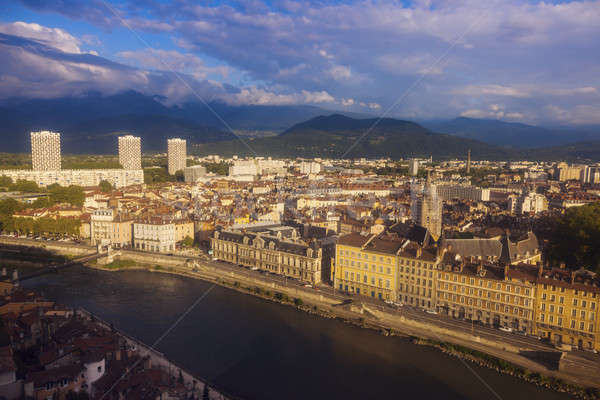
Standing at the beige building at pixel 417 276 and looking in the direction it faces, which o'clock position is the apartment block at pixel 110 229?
The apartment block is roughly at 2 o'clock from the beige building.

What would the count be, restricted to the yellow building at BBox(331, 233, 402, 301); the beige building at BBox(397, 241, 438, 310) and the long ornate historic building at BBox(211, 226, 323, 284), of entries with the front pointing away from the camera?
0

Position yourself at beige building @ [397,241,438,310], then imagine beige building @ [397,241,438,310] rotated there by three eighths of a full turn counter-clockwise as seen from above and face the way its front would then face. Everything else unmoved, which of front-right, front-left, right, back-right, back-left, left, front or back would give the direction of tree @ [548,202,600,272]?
front-left

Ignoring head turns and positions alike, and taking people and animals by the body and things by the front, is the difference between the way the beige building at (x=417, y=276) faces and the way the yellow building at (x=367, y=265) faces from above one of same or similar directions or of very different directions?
same or similar directions

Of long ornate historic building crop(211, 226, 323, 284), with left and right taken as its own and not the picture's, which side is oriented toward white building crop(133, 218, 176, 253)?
right

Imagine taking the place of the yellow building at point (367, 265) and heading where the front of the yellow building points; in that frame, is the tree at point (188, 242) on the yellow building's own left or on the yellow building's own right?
on the yellow building's own right

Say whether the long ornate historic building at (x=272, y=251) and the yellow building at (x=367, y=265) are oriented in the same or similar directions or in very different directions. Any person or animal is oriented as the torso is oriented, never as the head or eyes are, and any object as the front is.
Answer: same or similar directions

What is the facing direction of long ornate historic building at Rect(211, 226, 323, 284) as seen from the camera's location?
facing the viewer and to the left of the viewer

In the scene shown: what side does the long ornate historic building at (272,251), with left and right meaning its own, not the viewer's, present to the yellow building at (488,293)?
left

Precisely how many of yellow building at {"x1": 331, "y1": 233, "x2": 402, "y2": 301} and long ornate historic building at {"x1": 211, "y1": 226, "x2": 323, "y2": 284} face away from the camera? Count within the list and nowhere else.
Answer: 0

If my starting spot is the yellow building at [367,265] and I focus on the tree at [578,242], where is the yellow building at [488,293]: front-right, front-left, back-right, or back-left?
front-right

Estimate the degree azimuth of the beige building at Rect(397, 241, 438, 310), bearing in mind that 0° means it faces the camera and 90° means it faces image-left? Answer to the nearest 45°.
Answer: approximately 45°
